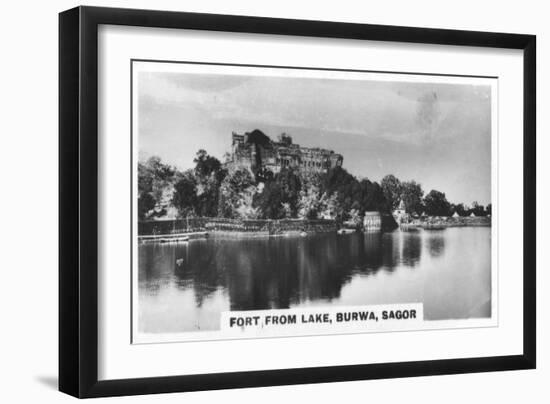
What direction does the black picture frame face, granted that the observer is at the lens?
facing the viewer and to the right of the viewer
